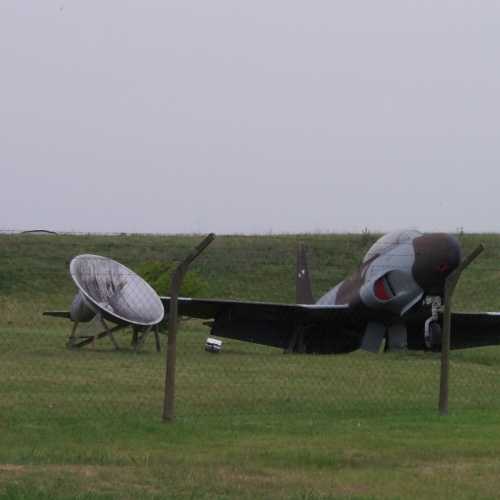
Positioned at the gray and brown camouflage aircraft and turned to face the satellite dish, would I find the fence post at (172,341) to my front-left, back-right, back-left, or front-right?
front-left

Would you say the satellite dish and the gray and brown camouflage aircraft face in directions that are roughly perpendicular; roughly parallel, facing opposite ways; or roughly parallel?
roughly parallel

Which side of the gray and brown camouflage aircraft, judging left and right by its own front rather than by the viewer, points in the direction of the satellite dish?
right

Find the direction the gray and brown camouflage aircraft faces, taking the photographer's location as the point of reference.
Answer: facing the viewer and to the right of the viewer

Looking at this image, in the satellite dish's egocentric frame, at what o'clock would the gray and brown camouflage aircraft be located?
The gray and brown camouflage aircraft is roughly at 10 o'clock from the satellite dish.

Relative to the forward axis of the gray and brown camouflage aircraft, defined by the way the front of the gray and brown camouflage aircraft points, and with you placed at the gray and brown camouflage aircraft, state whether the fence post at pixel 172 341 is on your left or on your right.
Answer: on your right

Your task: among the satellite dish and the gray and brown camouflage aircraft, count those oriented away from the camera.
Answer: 0

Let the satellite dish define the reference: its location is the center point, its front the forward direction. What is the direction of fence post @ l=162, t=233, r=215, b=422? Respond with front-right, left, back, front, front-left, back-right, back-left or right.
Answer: front-right

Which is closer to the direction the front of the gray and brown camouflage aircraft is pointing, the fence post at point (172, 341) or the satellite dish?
the fence post
